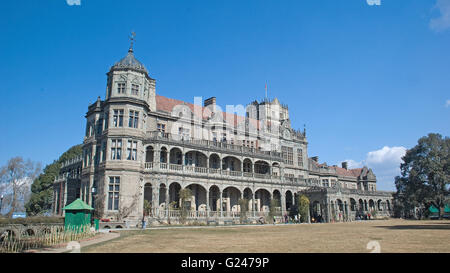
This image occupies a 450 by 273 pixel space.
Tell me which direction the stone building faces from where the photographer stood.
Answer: facing the viewer and to the right of the viewer

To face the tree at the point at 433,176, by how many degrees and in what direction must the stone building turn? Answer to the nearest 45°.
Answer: approximately 45° to its left

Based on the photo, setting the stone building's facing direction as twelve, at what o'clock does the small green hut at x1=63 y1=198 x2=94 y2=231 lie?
The small green hut is roughly at 2 o'clock from the stone building.
